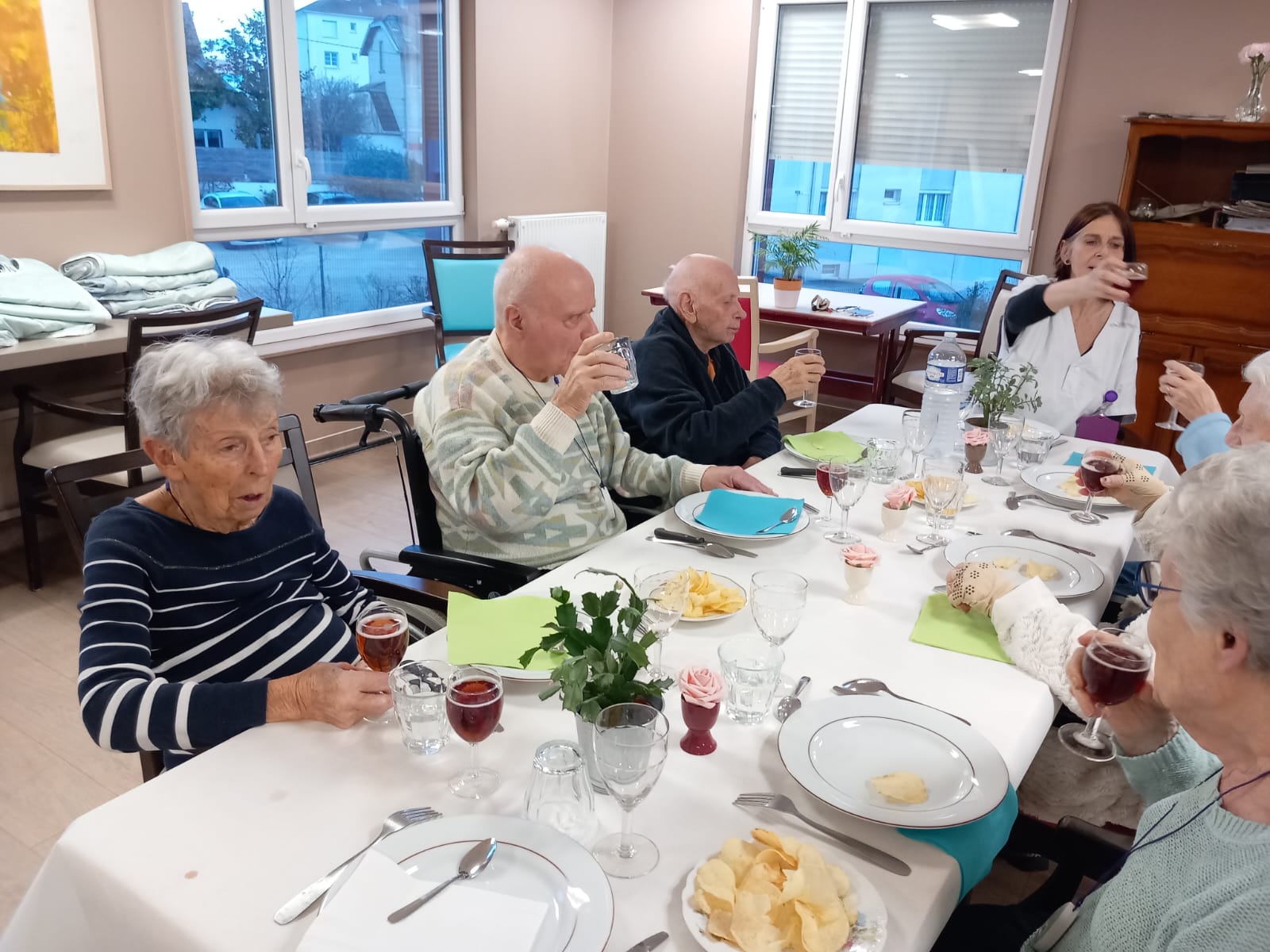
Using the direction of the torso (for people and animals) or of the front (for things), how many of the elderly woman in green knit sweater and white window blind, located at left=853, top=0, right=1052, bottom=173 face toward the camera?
1

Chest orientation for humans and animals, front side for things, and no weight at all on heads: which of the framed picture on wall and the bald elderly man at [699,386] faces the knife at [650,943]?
the framed picture on wall

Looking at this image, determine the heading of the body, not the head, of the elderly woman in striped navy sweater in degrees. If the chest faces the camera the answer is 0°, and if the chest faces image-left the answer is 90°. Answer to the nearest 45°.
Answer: approximately 315°

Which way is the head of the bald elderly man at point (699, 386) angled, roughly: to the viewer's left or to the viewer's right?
to the viewer's right

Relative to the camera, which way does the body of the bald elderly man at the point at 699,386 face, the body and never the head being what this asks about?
to the viewer's right

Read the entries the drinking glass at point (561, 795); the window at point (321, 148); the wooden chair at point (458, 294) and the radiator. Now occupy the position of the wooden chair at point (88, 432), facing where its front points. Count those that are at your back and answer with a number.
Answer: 3

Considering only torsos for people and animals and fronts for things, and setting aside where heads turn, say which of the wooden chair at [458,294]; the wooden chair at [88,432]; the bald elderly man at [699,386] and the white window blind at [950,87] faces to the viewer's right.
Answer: the bald elderly man

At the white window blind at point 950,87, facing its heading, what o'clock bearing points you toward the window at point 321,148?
The window is roughly at 2 o'clock from the white window blind.

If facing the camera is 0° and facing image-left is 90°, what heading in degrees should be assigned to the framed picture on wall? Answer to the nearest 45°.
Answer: approximately 0°

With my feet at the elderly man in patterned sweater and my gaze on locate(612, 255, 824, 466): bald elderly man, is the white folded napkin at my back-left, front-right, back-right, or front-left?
back-right

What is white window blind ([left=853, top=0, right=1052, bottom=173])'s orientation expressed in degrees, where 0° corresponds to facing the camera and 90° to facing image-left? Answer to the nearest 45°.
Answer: approximately 0°

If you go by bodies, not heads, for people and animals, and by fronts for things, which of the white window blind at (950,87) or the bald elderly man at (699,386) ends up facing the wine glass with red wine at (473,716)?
the white window blind
